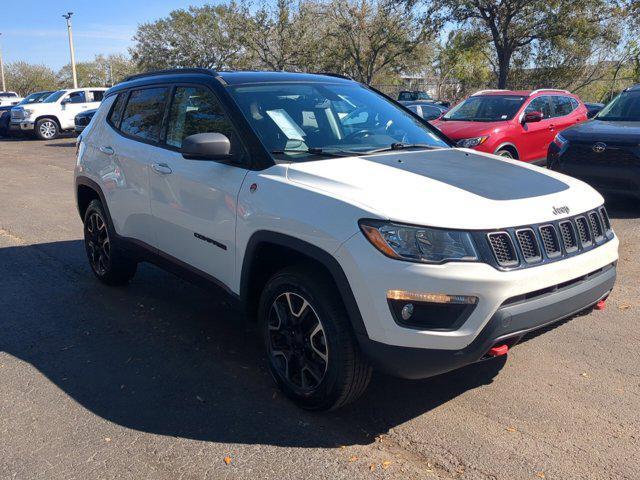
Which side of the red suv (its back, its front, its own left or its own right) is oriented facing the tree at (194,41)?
right

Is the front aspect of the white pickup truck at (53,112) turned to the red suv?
no

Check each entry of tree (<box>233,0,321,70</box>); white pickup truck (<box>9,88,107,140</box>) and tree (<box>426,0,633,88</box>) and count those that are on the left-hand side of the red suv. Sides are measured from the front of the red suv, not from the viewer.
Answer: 0

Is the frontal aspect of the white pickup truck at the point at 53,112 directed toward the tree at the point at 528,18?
no

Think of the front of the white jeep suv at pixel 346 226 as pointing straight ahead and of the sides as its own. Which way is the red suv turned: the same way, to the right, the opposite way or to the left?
to the right

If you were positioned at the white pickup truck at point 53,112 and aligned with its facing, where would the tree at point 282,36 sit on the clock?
The tree is roughly at 6 o'clock from the white pickup truck.

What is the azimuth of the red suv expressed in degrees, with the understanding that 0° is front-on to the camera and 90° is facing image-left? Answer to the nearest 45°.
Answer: approximately 45°

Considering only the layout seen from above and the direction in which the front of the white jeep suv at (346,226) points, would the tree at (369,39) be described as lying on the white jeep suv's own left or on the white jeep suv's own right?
on the white jeep suv's own left

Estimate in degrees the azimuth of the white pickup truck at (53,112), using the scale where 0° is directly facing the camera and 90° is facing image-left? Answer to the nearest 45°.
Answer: approximately 45°

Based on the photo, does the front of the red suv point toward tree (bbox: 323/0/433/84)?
no

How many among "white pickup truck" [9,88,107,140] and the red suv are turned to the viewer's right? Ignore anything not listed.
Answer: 0

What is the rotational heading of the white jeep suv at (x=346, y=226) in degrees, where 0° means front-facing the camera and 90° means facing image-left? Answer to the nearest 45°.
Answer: approximately 315°

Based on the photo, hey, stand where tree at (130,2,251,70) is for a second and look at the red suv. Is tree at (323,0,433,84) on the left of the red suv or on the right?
left

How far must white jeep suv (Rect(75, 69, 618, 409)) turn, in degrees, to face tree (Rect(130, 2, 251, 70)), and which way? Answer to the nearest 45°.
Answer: approximately 135° to its left

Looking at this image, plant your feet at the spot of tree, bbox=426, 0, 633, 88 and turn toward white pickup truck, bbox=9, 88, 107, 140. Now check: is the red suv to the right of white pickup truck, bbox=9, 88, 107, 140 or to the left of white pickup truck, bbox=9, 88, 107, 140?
left

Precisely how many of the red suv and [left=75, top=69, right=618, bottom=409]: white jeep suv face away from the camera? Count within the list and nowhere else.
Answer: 0

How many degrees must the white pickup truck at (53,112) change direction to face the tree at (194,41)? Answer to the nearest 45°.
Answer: approximately 180°

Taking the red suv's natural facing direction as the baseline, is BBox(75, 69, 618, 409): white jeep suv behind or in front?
in front

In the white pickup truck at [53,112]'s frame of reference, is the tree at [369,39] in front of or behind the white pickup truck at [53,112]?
behind

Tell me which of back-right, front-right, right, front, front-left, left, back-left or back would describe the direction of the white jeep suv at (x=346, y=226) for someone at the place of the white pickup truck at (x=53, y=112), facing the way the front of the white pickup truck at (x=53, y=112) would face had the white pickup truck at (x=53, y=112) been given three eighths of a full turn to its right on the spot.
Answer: back
